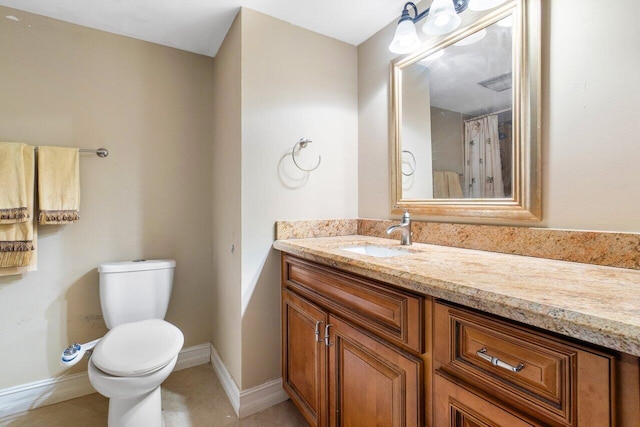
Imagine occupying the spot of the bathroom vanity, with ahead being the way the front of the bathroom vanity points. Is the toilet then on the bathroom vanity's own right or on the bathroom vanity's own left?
on the bathroom vanity's own right

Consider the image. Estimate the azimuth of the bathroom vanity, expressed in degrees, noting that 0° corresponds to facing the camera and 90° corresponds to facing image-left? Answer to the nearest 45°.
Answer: approximately 45°
